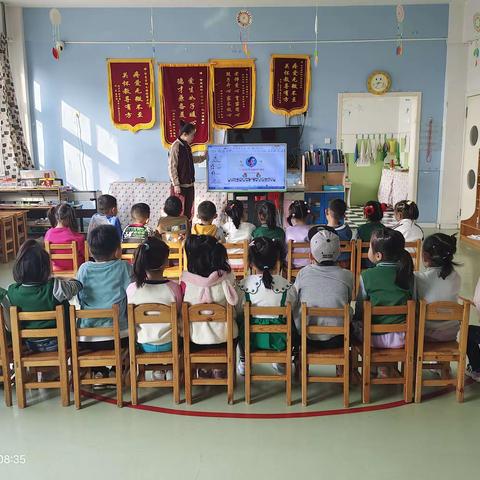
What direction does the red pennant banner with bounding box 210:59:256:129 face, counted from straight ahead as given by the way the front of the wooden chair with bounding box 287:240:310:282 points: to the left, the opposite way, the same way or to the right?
the opposite way

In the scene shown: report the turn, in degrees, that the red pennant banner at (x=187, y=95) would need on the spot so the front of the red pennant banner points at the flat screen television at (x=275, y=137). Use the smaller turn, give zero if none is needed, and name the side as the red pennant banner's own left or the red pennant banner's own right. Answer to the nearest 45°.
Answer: approximately 90° to the red pennant banner's own left

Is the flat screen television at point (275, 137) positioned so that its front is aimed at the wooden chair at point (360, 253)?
yes

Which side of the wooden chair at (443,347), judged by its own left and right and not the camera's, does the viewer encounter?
back

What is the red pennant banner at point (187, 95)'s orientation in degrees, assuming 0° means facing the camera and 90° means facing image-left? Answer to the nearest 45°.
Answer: approximately 0°

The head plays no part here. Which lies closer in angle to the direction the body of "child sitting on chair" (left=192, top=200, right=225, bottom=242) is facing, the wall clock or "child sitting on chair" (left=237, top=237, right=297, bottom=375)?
the wall clock

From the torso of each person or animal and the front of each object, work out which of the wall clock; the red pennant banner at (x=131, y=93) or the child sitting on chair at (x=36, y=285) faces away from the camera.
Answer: the child sitting on chair

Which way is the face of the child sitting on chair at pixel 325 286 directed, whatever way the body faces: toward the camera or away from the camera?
away from the camera

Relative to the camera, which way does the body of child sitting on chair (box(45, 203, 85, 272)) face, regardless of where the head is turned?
away from the camera

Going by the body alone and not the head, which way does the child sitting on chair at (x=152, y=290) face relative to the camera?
away from the camera

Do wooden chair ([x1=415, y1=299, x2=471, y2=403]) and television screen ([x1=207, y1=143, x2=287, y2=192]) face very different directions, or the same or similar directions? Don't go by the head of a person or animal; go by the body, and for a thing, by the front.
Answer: very different directions

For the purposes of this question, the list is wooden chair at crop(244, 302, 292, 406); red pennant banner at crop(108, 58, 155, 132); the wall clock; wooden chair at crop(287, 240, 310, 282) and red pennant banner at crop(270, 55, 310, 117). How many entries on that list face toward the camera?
3

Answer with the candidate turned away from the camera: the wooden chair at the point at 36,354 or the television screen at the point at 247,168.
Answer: the wooden chair

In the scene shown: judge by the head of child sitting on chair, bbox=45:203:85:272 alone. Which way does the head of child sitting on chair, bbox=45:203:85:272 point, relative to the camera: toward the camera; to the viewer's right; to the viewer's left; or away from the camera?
away from the camera

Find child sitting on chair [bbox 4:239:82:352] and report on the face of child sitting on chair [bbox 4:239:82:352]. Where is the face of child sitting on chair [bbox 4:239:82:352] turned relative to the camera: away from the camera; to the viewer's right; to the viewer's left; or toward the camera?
away from the camera

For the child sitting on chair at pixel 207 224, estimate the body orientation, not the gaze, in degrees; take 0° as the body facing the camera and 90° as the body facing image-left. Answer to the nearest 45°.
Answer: approximately 180°

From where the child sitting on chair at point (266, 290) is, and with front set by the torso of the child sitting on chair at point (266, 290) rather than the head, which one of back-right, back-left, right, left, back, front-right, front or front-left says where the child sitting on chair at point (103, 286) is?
left

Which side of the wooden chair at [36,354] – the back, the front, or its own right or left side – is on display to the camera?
back
